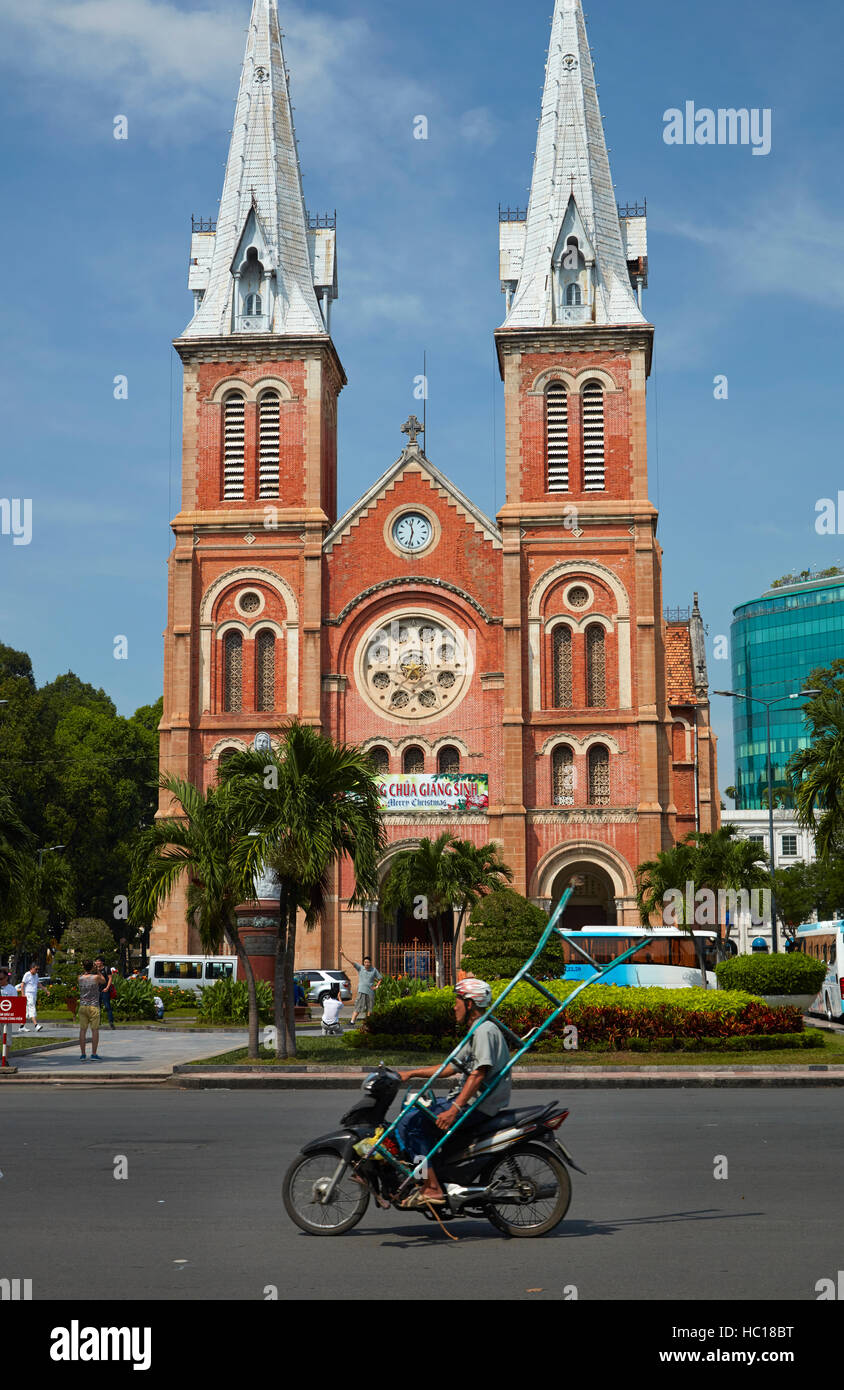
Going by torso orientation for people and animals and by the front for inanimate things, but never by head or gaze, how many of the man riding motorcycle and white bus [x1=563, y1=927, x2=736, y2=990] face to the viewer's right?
1
